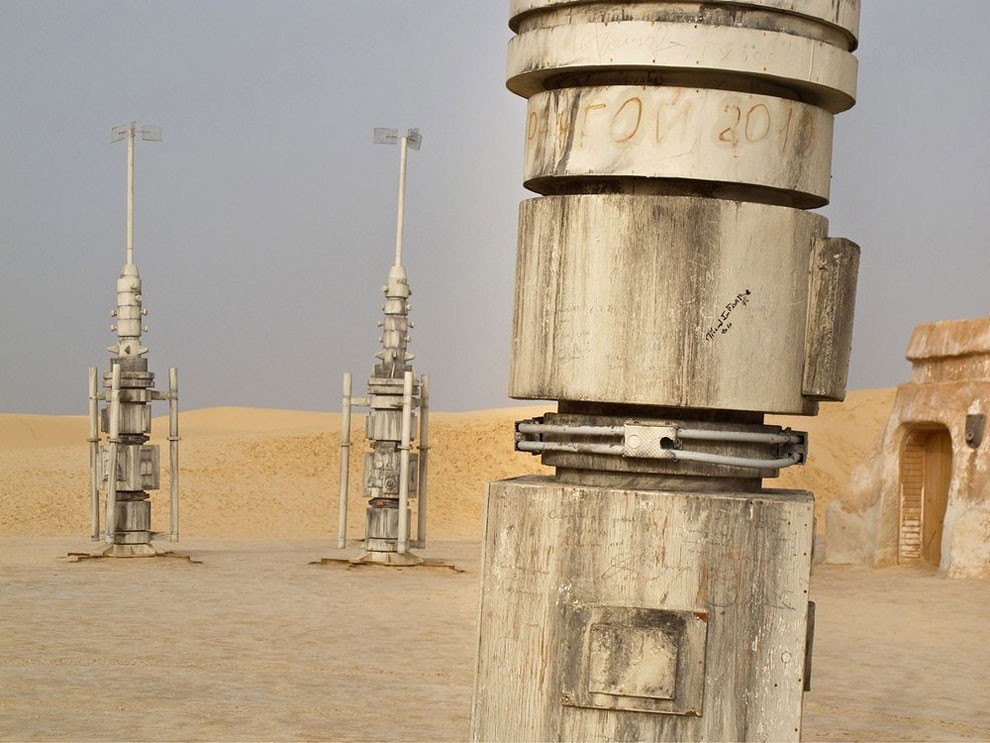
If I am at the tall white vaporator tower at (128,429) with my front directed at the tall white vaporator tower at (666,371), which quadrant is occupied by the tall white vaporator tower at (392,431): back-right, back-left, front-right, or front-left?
front-left

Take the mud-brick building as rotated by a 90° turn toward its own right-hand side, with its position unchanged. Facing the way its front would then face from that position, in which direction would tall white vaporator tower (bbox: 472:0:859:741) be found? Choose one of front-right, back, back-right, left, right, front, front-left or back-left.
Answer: back-left

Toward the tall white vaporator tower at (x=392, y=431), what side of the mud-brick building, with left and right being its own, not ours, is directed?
front

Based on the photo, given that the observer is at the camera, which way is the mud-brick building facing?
facing the viewer and to the left of the viewer
